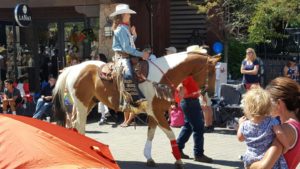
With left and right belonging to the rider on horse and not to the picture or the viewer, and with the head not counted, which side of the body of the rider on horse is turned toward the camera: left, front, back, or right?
right

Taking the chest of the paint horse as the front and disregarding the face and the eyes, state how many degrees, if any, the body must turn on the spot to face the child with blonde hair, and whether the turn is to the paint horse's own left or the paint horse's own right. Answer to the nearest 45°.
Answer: approximately 90° to the paint horse's own right

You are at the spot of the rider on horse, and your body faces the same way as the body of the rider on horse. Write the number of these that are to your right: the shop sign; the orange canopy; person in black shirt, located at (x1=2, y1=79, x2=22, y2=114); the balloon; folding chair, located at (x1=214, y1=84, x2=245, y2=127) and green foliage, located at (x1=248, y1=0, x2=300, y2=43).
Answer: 1

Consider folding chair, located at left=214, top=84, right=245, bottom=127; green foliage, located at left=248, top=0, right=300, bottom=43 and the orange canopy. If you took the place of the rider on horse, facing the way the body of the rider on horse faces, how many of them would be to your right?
1

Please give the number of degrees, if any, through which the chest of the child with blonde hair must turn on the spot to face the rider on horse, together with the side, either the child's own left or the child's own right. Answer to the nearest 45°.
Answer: approximately 45° to the child's own left

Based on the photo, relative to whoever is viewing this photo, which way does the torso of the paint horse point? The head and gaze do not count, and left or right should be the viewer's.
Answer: facing to the right of the viewer

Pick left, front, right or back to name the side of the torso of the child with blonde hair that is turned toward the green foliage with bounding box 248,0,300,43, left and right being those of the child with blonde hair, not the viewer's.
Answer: front

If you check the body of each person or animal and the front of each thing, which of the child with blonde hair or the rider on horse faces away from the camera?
the child with blonde hair

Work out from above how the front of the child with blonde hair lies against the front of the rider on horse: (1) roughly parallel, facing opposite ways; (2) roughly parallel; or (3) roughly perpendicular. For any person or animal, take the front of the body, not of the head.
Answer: roughly perpendicular

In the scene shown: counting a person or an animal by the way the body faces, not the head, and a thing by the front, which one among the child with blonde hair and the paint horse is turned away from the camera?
the child with blonde hair

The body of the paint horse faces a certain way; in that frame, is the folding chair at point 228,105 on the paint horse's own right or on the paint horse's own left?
on the paint horse's own left

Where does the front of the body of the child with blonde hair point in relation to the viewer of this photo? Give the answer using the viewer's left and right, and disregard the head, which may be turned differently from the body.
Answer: facing away from the viewer

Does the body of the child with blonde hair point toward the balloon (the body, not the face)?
yes

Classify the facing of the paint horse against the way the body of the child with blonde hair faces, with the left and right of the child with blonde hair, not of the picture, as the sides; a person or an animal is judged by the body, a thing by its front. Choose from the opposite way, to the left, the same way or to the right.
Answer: to the right

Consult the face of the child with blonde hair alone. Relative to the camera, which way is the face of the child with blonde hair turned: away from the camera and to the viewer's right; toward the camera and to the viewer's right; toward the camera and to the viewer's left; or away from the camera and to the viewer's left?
away from the camera and to the viewer's left
